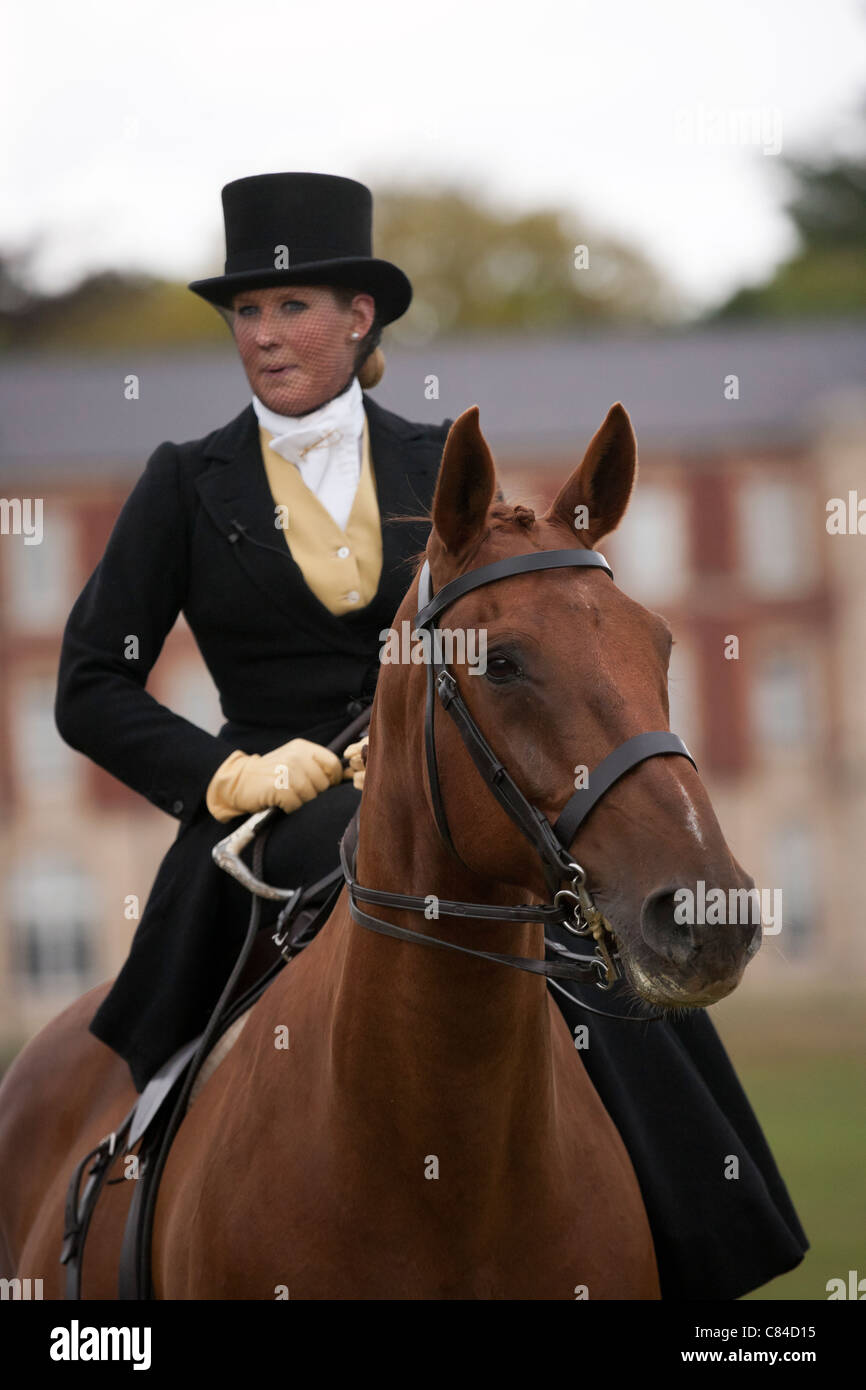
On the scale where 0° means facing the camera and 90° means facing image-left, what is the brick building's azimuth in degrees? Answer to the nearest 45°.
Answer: approximately 0°

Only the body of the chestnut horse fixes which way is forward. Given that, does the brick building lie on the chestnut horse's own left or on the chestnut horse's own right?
on the chestnut horse's own left

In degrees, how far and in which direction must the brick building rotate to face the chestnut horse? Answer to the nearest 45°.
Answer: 0° — it already faces it

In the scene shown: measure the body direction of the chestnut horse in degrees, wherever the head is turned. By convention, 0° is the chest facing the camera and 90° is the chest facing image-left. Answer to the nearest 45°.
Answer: approximately 315°
